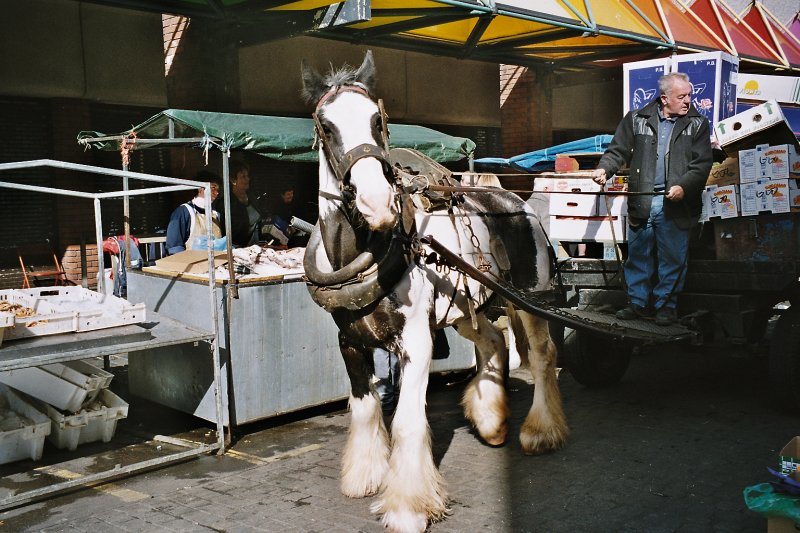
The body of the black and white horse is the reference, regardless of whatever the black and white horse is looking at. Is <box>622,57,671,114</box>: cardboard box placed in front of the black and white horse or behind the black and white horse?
behind

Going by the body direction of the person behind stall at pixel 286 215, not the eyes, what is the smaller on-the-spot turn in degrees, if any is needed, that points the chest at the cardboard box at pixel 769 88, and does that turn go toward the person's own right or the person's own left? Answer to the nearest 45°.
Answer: approximately 45° to the person's own left

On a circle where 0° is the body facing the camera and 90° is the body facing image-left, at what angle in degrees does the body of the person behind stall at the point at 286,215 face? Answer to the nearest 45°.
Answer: approximately 315°

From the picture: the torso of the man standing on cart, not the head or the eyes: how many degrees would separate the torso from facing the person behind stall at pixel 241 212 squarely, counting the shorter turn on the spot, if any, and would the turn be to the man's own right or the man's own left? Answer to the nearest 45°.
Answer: approximately 90° to the man's own right

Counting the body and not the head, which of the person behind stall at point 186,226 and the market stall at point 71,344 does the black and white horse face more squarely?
the market stall

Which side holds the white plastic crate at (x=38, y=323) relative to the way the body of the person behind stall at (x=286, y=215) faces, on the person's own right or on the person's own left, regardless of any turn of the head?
on the person's own right

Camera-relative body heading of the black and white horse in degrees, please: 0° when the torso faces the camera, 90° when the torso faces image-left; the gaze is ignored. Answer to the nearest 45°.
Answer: approximately 45°

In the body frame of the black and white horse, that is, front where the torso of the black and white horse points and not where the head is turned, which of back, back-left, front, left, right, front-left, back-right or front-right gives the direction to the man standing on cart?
back

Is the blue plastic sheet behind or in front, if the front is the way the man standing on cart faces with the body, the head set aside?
behind

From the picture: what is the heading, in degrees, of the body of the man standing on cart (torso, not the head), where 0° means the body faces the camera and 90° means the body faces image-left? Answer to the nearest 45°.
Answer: approximately 0°

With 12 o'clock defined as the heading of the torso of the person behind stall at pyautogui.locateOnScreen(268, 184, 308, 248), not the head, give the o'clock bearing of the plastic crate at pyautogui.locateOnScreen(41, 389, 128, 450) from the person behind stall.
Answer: The plastic crate is roughly at 2 o'clock from the person behind stall.
